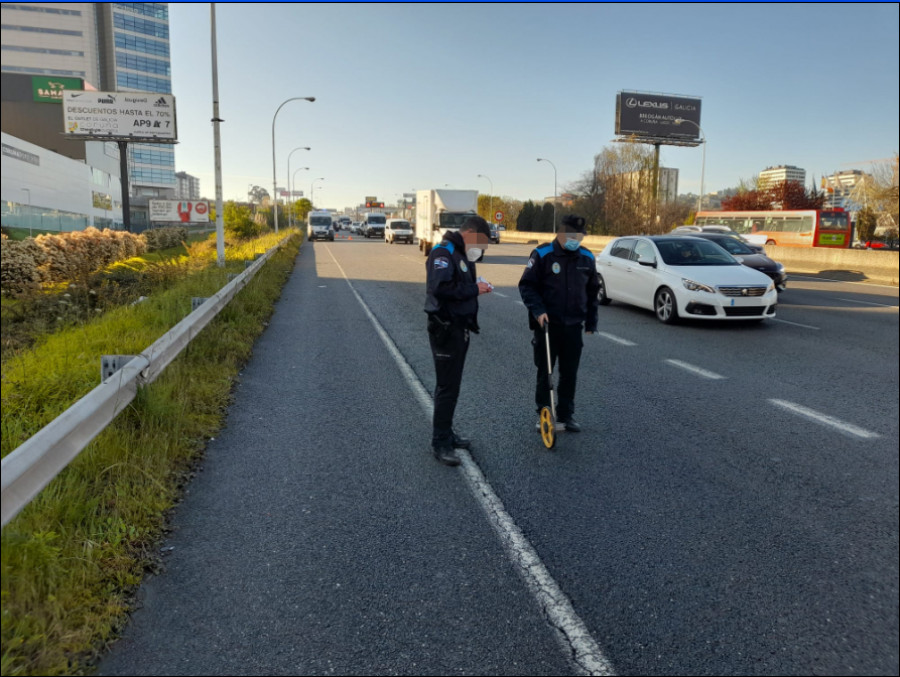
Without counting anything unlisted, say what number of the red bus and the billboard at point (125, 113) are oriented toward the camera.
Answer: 1

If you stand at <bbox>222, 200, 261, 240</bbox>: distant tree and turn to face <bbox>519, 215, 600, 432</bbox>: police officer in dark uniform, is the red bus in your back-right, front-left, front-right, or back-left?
front-left

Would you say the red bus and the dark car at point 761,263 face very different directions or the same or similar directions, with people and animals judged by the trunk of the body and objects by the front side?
very different directions

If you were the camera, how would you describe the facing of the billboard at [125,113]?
facing the viewer

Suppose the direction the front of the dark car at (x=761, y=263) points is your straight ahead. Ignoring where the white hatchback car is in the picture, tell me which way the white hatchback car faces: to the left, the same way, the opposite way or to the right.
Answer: the same way

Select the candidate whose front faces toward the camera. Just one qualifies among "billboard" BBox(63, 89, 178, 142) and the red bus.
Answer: the billboard

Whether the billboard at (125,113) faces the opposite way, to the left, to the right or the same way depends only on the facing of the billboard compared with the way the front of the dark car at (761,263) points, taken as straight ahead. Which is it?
the same way

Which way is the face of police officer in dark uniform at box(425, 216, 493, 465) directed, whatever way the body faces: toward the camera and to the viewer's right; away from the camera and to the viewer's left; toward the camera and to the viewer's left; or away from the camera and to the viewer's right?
toward the camera and to the viewer's right

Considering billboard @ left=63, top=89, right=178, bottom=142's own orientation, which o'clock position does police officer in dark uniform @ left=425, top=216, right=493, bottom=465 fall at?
The police officer in dark uniform is roughly at 12 o'clock from the billboard.

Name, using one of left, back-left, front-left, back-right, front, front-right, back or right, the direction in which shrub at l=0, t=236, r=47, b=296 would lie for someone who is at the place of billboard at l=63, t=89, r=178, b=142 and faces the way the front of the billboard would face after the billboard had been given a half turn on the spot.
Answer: back
